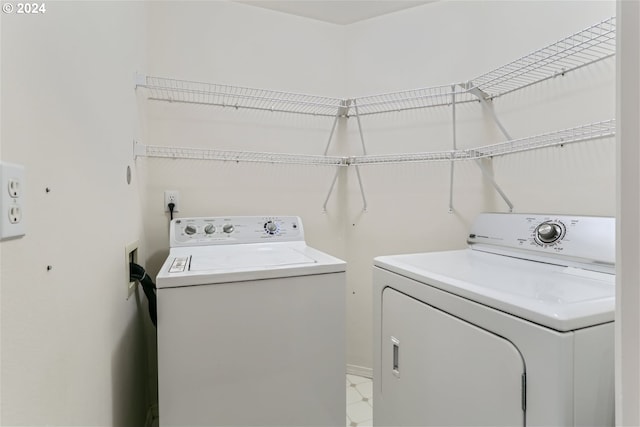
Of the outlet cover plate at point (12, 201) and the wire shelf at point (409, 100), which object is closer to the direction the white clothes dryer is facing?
the outlet cover plate

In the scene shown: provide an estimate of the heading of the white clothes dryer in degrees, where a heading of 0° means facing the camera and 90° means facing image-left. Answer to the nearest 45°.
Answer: approximately 45°

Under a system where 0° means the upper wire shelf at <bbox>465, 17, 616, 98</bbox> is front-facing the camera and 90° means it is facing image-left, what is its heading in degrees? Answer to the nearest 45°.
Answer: approximately 45°

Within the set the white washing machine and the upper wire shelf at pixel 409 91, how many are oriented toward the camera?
2

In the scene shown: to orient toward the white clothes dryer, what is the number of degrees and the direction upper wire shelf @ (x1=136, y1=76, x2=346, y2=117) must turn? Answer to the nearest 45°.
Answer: approximately 45° to its left

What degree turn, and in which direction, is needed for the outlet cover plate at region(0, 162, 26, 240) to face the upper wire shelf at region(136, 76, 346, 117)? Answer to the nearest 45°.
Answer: approximately 90° to its left

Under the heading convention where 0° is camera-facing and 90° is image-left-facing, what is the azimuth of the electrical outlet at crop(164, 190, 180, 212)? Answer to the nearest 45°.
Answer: approximately 0°

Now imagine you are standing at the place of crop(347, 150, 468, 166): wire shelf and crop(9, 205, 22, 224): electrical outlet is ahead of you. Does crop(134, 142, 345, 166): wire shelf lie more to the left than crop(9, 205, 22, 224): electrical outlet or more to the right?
right
